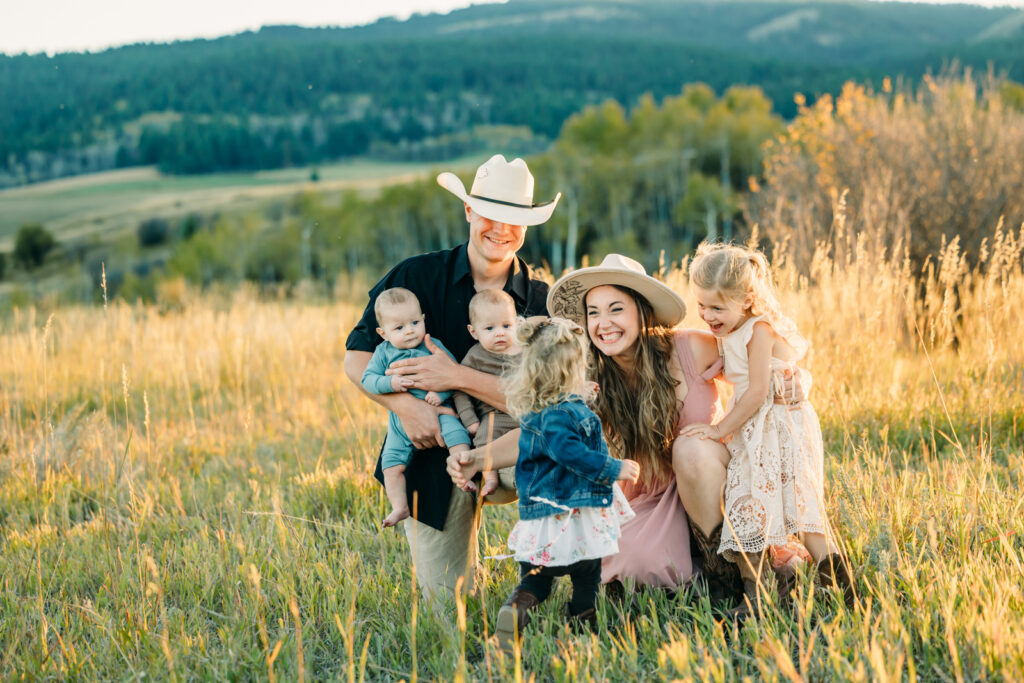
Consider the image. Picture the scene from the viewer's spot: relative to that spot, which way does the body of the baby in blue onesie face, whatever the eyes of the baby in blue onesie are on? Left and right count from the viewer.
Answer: facing the viewer and to the right of the viewer

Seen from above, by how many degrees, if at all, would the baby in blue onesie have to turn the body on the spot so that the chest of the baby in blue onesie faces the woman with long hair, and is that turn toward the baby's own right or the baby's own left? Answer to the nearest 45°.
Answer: approximately 45° to the baby's own left

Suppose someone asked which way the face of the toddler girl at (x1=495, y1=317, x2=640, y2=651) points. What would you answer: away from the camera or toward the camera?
away from the camera

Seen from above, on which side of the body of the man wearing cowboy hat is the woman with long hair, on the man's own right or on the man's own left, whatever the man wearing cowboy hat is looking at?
on the man's own left

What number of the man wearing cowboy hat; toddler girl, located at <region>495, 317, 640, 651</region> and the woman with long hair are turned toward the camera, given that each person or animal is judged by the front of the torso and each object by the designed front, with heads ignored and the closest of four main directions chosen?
2

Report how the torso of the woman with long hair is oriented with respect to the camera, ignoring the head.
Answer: toward the camera

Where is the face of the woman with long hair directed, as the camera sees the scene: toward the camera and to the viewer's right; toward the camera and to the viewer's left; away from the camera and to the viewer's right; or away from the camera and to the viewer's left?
toward the camera and to the viewer's left

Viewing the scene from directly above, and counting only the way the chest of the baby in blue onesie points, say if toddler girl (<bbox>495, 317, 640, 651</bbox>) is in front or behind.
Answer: in front

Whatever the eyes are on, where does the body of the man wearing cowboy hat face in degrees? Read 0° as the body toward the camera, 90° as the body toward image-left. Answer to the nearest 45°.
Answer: approximately 0°

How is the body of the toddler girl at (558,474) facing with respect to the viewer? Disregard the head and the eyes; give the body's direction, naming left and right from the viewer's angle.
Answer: facing away from the viewer and to the right of the viewer

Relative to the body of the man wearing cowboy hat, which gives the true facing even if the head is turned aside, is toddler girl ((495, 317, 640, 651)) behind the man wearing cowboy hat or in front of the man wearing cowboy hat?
in front
